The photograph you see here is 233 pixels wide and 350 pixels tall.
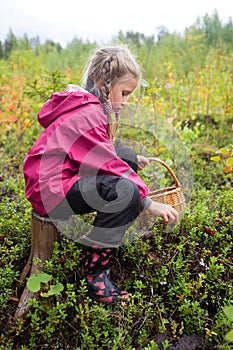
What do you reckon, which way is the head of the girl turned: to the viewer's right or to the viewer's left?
to the viewer's right

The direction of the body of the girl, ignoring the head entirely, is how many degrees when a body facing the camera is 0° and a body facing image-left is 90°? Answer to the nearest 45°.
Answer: approximately 270°
